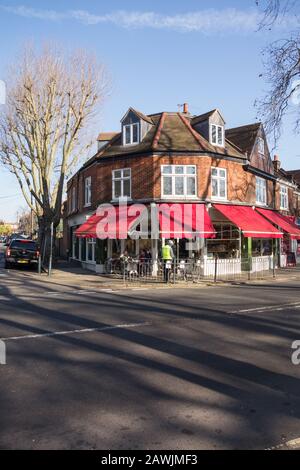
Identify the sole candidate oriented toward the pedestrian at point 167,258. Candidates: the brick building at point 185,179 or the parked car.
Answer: the brick building

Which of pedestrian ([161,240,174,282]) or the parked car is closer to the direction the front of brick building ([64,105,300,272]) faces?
the pedestrian

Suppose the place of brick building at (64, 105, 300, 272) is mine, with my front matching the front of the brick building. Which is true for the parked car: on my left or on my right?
on my right

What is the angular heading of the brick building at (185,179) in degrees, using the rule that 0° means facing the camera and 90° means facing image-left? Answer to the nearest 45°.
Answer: approximately 0°

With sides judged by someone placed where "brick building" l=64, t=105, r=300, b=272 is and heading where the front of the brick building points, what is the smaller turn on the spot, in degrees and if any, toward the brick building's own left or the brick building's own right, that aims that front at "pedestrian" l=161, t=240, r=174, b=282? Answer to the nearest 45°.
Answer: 0° — it already faces them
